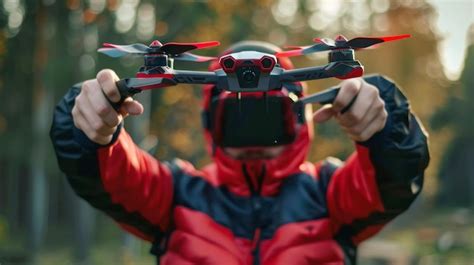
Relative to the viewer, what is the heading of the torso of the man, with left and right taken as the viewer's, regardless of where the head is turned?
facing the viewer
